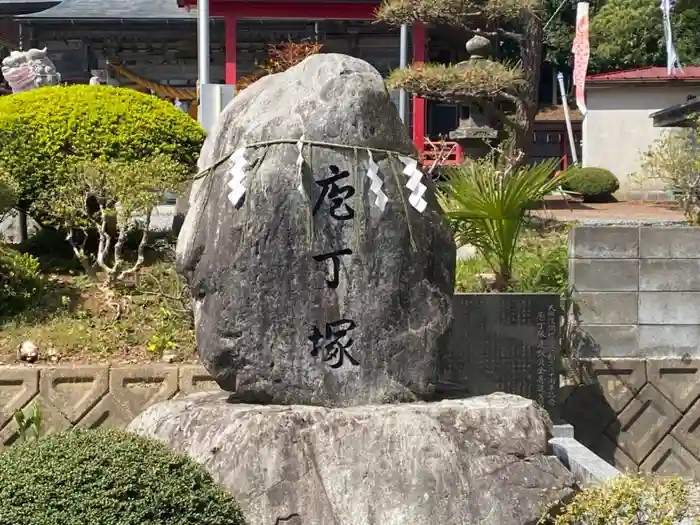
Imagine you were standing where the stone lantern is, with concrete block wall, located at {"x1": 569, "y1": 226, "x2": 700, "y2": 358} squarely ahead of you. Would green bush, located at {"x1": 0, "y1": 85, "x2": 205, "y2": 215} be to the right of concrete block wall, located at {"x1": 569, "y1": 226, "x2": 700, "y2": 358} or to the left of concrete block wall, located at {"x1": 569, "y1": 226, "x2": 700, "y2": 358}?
right

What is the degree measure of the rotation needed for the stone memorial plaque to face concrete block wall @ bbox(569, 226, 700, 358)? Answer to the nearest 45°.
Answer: approximately 135° to its left

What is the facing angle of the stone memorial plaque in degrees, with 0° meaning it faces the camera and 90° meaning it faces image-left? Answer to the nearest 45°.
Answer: approximately 0°

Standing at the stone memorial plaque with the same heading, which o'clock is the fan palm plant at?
The fan palm plant is roughly at 6 o'clock from the stone memorial plaque.

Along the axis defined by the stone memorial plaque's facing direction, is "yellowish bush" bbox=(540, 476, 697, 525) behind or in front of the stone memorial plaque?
in front

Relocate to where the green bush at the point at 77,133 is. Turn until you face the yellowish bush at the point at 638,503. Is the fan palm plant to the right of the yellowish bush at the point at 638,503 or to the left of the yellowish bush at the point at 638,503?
left

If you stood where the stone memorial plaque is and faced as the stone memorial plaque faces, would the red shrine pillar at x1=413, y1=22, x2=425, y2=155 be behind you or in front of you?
behind

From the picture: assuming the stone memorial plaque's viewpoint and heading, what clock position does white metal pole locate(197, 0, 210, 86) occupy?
The white metal pole is roughly at 5 o'clock from the stone memorial plaque.

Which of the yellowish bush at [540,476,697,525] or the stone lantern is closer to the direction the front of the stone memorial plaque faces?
the yellowish bush

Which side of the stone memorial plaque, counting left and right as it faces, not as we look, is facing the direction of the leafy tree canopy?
back

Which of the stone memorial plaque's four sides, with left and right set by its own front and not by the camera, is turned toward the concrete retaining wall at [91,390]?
right

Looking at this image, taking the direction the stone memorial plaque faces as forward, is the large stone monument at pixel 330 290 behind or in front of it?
in front

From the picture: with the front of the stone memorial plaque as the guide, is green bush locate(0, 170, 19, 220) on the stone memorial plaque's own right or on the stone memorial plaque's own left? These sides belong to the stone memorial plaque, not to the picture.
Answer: on the stone memorial plaque's own right

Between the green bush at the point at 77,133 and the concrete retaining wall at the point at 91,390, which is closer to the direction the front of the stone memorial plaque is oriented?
the concrete retaining wall

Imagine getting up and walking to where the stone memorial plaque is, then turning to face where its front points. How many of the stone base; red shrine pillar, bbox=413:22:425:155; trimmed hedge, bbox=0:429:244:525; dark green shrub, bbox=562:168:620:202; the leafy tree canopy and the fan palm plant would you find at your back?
4
